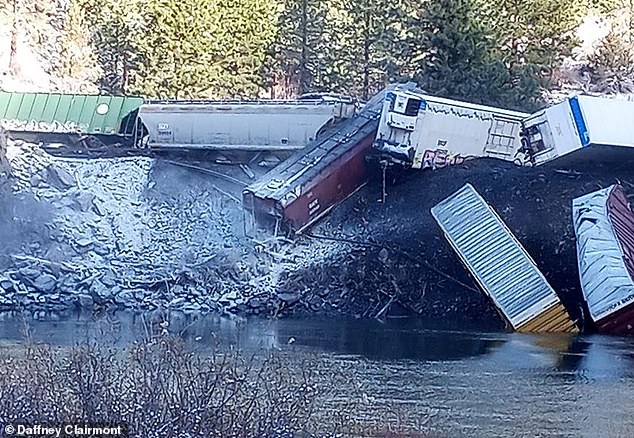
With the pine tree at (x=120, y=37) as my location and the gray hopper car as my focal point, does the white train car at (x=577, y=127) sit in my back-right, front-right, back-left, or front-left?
front-left
